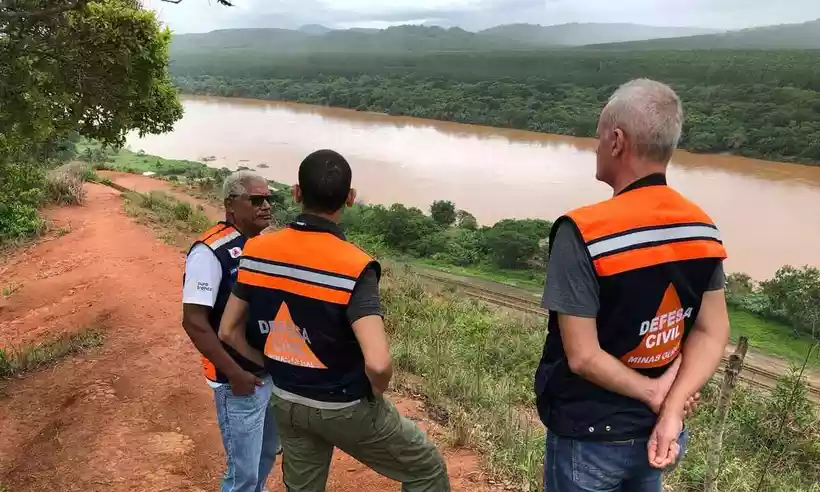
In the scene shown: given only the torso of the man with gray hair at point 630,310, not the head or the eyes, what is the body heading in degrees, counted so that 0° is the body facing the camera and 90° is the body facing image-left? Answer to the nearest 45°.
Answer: approximately 135°

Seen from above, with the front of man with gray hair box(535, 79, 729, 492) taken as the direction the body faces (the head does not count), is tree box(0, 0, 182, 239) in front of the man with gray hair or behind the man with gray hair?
in front

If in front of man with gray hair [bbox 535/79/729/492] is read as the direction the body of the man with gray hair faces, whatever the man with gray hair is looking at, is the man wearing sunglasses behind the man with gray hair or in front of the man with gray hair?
in front

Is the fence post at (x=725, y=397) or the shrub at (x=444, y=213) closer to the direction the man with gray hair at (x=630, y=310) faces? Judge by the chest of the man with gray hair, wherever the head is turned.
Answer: the shrub

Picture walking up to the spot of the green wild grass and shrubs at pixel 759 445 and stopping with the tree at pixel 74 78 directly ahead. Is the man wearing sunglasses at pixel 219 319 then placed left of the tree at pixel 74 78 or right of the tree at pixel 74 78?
left

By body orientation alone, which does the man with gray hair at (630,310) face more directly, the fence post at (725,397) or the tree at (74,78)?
the tree

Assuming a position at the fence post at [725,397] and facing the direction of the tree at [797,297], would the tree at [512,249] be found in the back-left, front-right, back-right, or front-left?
front-left

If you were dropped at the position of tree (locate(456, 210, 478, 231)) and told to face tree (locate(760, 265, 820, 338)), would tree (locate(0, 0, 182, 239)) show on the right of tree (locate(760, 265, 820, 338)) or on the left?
right

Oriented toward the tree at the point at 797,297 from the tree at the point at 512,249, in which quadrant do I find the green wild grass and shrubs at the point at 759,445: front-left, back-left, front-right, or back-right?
front-right

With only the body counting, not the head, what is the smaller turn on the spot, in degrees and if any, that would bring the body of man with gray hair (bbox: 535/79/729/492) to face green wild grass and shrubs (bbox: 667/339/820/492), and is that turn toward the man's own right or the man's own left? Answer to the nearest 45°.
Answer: approximately 45° to the man's own right

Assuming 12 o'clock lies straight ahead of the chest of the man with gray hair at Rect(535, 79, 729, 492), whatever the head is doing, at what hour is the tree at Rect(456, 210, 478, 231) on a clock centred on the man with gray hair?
The tree is roughly at 1 o'clock from the man with gray hair.

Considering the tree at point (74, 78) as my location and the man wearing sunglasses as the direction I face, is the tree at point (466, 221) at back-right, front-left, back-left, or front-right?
back-left
